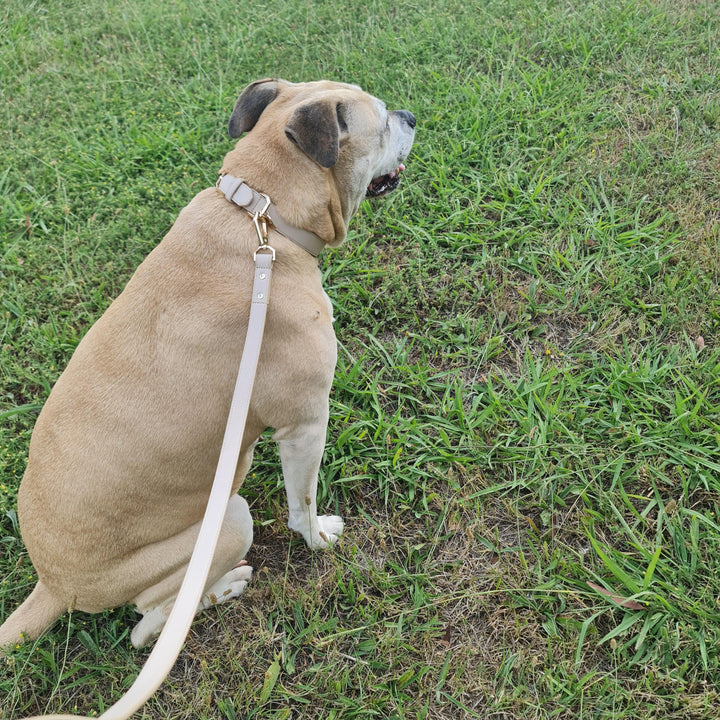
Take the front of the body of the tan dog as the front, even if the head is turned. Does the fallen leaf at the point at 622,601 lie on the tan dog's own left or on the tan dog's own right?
on the tan dog's own right

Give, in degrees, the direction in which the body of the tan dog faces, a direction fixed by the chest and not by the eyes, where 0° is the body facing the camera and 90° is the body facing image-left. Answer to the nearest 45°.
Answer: approximately 225°
